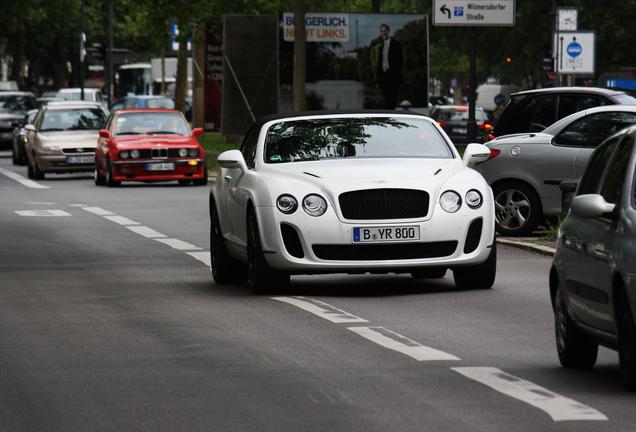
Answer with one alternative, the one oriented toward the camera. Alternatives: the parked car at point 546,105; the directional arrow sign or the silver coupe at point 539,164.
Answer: the directional arrow sign

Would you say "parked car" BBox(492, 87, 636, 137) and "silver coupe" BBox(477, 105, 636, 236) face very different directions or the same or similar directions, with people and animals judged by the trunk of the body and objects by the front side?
same or similar directions

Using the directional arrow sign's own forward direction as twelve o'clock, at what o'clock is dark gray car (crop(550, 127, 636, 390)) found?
The dark gray car is roughly at 12 o'clock from the directional arrow sign.

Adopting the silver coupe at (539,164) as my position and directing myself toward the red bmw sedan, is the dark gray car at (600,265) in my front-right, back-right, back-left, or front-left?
back-left

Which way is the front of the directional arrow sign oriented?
toward the camera

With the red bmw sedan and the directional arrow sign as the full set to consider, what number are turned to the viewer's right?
0

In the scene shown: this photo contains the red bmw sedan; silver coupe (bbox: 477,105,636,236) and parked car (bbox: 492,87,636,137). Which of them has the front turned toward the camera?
the red bmw sedan

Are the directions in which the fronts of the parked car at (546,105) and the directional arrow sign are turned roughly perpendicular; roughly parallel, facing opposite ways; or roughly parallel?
roughly perpendicular

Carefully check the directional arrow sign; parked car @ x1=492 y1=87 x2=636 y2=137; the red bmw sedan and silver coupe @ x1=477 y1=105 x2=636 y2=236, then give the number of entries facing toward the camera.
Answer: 2

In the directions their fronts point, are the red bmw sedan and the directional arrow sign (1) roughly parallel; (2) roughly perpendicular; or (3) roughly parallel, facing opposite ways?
roughly parallel

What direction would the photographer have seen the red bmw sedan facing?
facing the viewer
